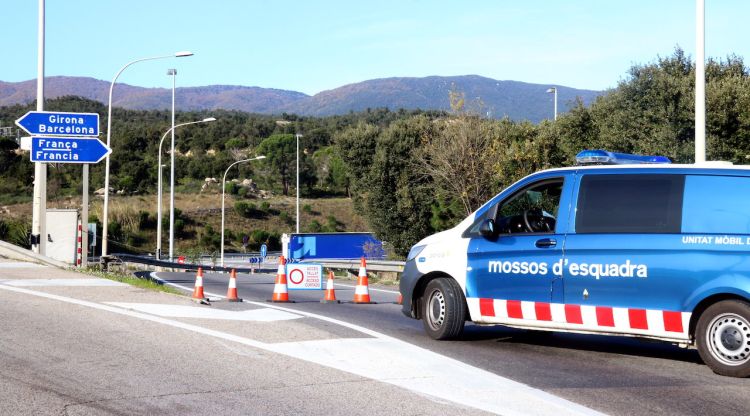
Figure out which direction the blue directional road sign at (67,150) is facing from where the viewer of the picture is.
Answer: facing the viewer

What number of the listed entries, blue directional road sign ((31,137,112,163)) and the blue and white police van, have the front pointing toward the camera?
1

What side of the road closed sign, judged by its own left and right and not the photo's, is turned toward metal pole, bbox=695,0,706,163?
left

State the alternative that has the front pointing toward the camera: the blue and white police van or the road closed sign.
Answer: the road closed sign

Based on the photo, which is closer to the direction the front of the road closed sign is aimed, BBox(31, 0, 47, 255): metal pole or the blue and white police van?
the blue and white police van

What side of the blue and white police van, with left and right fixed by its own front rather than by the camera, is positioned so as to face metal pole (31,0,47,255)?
front

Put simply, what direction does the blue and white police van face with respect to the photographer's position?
facing away from the viewer and to the left of the viewer

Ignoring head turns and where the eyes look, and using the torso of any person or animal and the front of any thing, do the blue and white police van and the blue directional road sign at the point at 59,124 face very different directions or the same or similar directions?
very different directions

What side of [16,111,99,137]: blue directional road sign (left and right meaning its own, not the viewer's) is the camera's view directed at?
front

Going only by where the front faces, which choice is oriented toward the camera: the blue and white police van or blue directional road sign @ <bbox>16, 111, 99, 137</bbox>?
the blue directional road sign

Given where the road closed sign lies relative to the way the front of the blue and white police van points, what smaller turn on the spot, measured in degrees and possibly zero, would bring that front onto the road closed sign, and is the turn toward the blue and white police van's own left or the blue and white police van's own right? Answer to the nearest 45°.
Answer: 0° — it already faces it

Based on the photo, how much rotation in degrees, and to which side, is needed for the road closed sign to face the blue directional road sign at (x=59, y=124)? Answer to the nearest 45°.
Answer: approximately 135° to its right

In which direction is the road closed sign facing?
toward the camera
